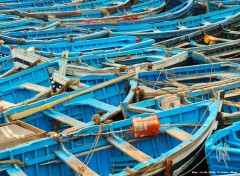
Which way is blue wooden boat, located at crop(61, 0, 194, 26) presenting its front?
to the viewer's right

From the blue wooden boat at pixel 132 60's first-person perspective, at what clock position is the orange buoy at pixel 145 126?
The orange buoy is roughly at 3 o'clock from the blue wooden boat.

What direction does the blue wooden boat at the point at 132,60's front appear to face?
to the viewer's right

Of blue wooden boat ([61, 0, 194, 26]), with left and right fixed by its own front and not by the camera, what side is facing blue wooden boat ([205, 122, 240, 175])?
right

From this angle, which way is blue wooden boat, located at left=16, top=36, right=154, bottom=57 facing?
to the viewer's right

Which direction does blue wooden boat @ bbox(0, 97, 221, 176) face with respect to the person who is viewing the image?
facing away from the viewer and to the right of the viewer

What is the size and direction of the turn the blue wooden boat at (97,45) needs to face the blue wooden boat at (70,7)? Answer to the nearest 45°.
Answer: approximately 90° to its left
